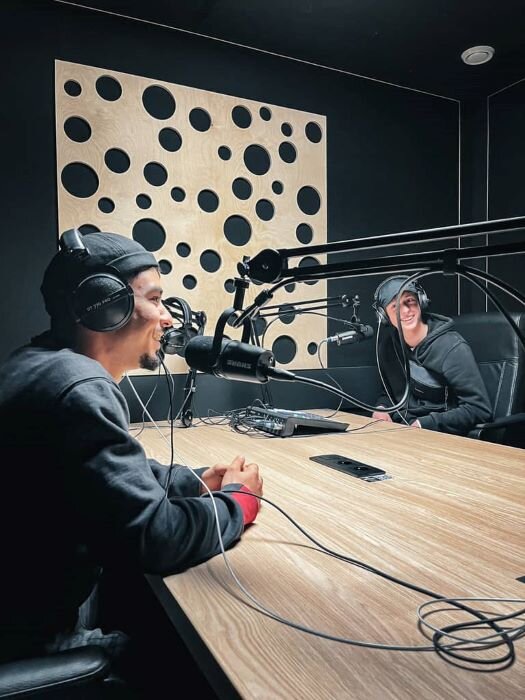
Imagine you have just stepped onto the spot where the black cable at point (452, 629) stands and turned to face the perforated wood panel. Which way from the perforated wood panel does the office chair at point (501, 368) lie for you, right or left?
right

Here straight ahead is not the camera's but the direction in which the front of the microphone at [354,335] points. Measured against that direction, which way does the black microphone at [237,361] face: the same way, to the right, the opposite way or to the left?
the opposite way

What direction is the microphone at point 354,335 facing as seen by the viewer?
to the viewer's right

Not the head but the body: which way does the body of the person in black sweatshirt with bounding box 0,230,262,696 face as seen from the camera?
to the viewer's right

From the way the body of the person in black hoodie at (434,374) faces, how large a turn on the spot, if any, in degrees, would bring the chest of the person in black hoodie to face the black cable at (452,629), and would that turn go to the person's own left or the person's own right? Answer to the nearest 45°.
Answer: approximately 45° to the person's own left

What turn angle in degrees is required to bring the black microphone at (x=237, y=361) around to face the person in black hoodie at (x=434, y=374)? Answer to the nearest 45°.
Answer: approximately 135° to its right

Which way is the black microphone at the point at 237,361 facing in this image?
to the viewer's left

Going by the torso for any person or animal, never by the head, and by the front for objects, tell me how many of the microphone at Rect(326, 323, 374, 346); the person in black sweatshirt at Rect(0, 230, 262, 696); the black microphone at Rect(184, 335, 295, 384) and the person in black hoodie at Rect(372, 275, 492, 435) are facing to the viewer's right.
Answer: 2
